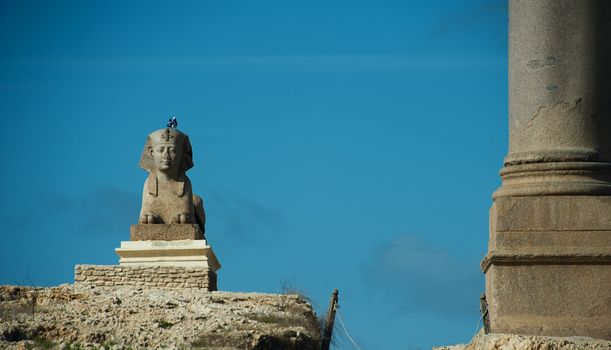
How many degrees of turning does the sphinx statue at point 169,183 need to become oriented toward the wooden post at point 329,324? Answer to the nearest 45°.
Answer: approximately 45° to its left

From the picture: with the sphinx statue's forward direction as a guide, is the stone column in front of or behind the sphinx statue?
in front

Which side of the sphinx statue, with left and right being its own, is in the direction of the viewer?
front
